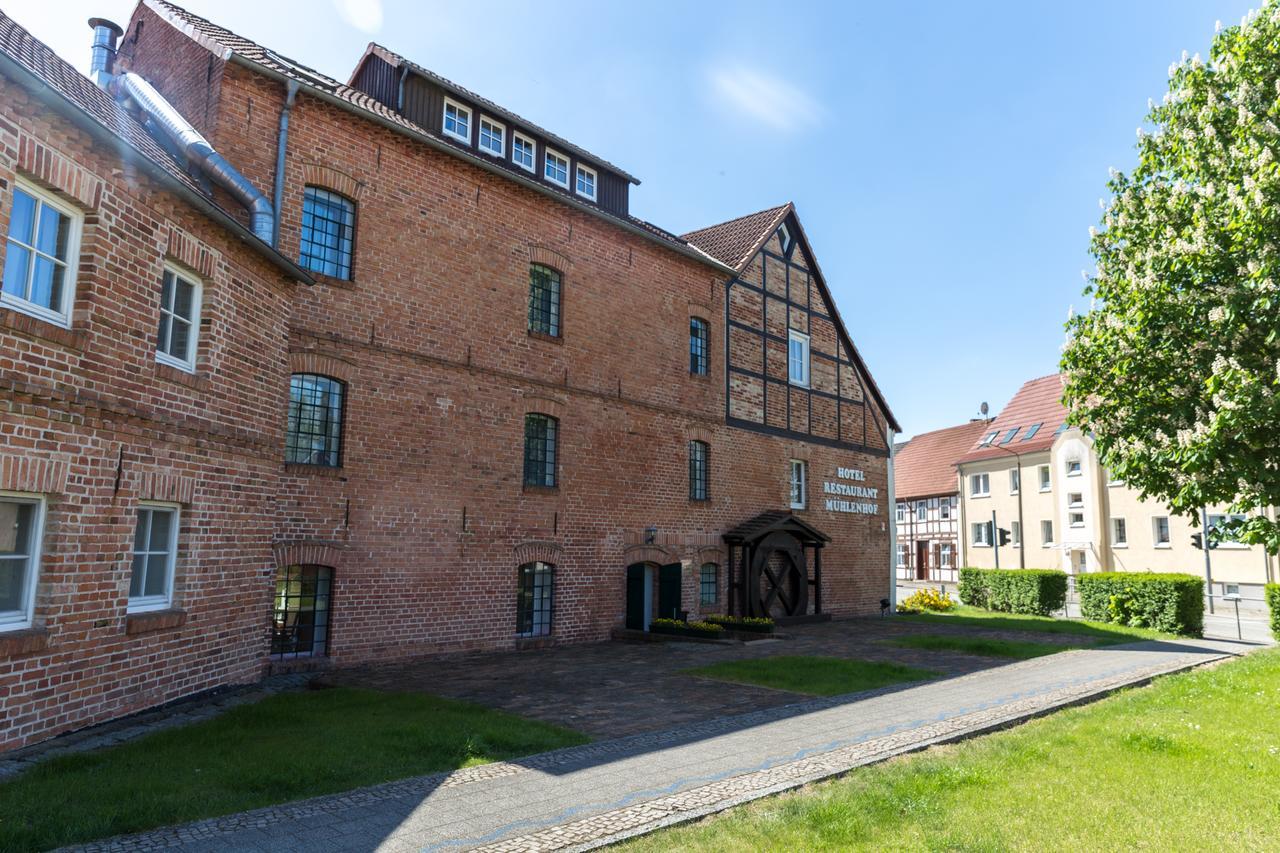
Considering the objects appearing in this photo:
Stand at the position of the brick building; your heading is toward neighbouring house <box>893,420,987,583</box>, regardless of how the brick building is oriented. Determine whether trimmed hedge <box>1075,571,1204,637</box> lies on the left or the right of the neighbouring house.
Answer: right

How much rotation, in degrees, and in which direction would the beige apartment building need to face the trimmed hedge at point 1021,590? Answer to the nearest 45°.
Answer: approximately 45° to its left

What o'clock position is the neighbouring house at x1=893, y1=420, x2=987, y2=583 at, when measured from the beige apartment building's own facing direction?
The neighbouring house is roughly at 3 o'clock from the beige apartment building.

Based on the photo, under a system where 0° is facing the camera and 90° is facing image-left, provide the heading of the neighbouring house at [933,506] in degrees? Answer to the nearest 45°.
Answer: approximately 45°

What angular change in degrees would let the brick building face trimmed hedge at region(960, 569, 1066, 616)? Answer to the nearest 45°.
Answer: approximately 90° to its left

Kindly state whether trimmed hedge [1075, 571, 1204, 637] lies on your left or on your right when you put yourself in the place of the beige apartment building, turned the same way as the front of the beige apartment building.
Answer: on your left

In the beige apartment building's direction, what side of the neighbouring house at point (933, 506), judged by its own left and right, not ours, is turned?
left

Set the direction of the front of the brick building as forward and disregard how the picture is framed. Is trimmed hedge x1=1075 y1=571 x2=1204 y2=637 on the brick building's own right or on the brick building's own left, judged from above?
on the brick building's own left
